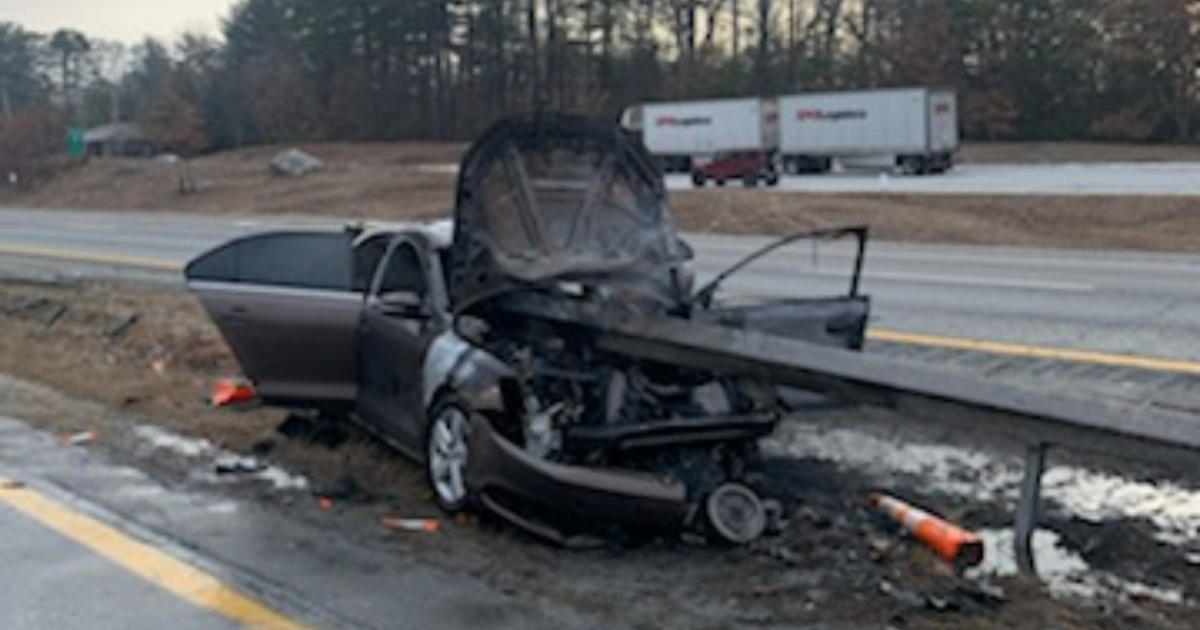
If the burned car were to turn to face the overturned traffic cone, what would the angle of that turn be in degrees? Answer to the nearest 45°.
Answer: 0° — it already faces it

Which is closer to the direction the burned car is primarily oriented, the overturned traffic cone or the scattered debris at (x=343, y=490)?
the overturned traffic cone

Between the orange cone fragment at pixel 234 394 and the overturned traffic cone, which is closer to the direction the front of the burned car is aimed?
the overturned traffic cone

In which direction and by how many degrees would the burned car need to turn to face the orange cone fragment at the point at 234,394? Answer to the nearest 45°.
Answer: approximately 180°

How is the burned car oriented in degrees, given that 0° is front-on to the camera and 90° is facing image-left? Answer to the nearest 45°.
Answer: approximately 315°
